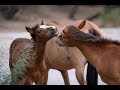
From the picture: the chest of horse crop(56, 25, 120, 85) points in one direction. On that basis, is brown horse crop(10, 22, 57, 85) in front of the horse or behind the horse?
in front

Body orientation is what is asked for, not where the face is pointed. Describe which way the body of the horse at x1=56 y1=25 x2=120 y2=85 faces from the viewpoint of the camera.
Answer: to the viewer's left

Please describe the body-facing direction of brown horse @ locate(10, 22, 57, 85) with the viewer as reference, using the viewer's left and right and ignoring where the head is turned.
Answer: facing the viewer and to the right of the viewer

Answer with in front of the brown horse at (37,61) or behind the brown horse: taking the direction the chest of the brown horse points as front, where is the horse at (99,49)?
in front

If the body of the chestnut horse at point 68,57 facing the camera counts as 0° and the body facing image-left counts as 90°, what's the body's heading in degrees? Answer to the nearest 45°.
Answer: approximately 90°

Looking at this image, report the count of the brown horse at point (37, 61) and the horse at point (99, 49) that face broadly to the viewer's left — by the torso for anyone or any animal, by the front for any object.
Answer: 1
